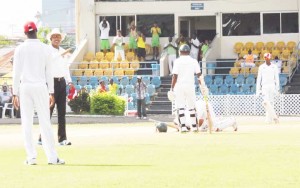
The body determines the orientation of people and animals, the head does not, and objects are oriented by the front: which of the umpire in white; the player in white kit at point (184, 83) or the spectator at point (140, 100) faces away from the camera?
the player in white kit

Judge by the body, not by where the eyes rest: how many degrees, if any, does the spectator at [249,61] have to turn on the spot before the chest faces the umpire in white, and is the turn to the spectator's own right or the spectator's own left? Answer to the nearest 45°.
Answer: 0° — they already face them

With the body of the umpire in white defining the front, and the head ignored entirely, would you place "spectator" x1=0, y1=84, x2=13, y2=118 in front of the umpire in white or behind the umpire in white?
behind

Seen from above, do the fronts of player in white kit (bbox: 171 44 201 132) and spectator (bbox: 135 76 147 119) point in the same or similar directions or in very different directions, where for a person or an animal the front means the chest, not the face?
very different directions

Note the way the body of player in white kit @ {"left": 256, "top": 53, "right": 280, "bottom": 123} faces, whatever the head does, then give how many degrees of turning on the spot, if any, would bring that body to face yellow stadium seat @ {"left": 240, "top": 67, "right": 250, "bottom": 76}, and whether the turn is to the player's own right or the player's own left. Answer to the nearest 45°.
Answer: approximately 180°

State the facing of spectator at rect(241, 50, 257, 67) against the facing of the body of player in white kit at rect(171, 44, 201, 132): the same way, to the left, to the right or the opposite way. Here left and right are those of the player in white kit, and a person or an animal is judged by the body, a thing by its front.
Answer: the opposite way

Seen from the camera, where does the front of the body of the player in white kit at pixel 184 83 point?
away from the camera

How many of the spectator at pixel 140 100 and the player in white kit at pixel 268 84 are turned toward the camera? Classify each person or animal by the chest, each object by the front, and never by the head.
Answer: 2

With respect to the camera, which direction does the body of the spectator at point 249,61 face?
toward the camera

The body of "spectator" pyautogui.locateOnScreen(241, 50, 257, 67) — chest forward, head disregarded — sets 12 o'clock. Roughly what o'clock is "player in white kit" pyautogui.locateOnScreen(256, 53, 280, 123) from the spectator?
The player in white kit is roughly at 12 o'clock from the spectator.

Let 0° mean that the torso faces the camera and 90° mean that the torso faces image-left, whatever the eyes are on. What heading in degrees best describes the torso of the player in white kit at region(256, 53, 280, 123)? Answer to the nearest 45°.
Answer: approximately 0°

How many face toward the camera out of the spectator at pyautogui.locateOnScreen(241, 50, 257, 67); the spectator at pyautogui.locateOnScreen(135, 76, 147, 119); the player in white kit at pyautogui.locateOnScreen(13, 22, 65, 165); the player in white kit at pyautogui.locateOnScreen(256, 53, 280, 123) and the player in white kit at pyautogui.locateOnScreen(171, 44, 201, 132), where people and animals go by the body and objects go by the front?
3

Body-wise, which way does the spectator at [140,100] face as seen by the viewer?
toward the camera
